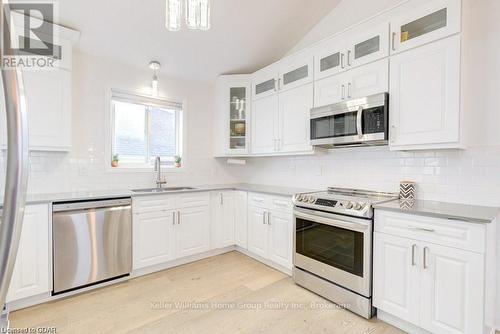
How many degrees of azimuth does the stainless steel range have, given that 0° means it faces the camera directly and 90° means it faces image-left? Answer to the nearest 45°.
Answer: approximately 45°

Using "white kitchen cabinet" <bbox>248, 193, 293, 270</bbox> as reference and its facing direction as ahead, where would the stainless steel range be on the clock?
The stainless steel range is roughly at 9 o'clock from the white kitchen cabinet.

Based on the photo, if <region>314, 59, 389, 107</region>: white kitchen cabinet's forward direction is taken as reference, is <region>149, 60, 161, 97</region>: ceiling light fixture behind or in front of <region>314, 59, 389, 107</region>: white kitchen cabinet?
in front

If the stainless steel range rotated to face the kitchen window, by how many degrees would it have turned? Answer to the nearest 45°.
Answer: approximately 45° to its right

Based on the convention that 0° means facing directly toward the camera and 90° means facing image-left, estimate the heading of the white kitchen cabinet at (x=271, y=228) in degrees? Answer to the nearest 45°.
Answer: approximately 45°

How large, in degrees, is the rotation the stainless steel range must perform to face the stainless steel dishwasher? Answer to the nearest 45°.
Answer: approximately 45° to its right

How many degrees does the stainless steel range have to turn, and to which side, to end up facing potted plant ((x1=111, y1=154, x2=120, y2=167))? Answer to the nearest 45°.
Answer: approximately 45° to its right

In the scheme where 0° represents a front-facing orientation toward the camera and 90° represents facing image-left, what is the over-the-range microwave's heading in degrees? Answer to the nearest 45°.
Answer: approximately 45°

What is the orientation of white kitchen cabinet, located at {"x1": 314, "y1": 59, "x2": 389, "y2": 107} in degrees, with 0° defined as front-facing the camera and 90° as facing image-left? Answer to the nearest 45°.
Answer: approximately 45°
